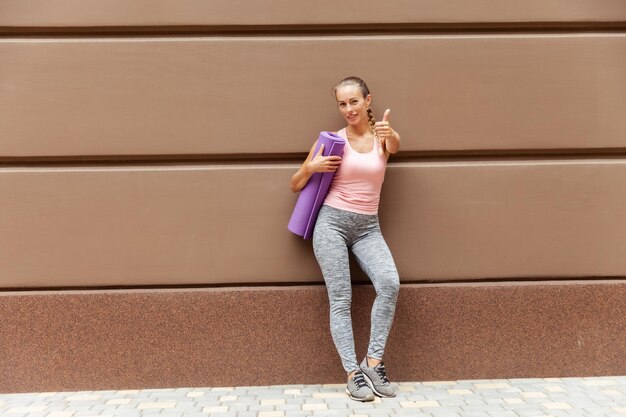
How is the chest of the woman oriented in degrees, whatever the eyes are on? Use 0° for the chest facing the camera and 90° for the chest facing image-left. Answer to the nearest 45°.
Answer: approximately 0°
